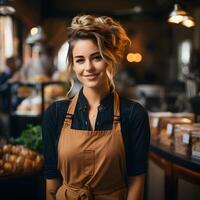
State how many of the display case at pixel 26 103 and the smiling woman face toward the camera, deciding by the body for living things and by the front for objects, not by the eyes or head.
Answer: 2

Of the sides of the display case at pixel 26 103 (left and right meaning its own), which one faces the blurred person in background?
back

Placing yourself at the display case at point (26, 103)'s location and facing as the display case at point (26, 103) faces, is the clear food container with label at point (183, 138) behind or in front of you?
in front

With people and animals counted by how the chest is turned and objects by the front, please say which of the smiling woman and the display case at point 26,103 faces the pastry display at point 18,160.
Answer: the display case

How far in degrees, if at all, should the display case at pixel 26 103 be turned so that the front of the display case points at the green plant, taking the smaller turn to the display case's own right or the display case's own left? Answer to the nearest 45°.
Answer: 0° — it already faces it

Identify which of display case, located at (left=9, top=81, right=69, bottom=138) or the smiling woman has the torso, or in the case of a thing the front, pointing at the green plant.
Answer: the display case

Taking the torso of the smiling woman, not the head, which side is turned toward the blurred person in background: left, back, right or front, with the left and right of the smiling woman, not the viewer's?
back

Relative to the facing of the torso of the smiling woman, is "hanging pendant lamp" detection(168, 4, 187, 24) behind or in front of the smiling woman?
behind
